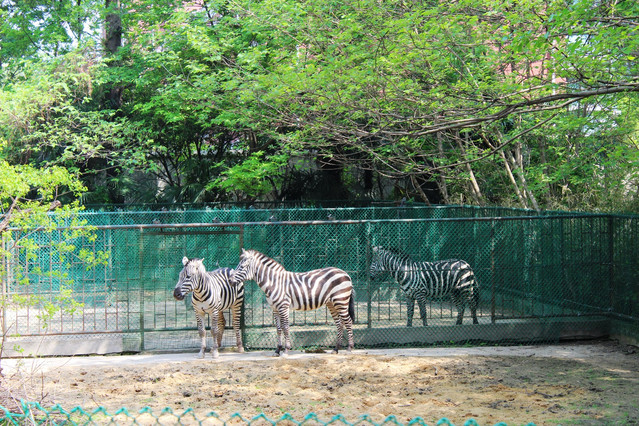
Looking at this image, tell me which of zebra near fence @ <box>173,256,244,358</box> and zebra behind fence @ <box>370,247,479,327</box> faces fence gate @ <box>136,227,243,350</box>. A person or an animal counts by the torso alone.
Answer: zebra behind fence @ <box>370,247,479,327</box>

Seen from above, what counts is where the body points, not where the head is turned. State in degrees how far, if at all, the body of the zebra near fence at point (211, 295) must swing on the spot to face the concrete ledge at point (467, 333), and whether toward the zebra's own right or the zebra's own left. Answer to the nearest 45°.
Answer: approximately 135° to the zebra's own left

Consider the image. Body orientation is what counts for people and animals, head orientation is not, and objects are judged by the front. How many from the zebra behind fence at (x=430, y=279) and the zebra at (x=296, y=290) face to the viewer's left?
2

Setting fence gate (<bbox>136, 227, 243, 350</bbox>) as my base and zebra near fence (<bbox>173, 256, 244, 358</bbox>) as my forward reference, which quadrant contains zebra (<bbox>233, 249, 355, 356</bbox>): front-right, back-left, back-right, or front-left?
front-left

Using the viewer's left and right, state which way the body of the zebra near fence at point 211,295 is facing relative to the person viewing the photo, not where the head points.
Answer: facing the viewer and to the left of the viewer

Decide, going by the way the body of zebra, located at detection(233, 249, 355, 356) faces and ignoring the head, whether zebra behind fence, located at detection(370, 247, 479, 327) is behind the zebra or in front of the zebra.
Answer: behind

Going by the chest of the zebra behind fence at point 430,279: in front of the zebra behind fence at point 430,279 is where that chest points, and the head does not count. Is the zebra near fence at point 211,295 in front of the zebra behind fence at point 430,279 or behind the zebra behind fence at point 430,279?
in front

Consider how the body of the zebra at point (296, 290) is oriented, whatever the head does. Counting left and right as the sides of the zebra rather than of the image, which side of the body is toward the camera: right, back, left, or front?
left

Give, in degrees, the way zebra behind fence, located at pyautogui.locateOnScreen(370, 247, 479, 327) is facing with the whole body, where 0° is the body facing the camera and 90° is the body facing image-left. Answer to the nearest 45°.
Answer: approximately 90°
